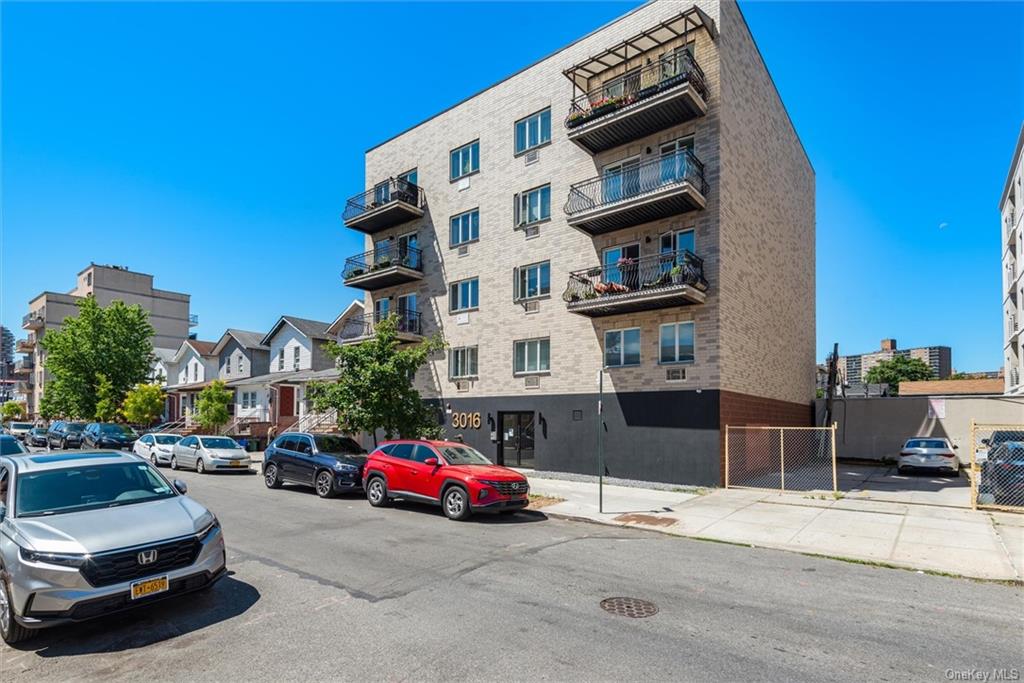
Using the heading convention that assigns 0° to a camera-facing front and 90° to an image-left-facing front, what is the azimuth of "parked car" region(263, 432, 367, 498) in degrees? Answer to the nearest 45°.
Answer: approximately 315°

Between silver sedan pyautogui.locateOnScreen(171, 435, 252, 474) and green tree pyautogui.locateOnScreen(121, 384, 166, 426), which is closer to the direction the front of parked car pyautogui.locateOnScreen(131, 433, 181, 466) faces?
the silver sedan

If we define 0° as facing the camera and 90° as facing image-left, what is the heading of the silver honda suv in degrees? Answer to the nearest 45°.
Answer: approximately 315°

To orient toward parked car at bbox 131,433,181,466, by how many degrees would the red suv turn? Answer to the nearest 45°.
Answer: approximately 180°

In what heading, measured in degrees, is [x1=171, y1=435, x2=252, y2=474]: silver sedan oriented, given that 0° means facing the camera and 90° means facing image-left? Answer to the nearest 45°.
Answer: approximately 315°

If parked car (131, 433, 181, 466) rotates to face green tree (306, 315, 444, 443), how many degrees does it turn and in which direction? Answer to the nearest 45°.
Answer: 0° — it already faces it

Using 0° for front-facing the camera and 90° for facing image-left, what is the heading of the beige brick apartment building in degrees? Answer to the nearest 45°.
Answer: approximately 45°

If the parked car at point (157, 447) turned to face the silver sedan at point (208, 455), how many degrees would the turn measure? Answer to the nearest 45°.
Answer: approximately 45° to its right

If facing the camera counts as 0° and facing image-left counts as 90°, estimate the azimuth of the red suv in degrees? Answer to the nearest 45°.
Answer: approximately 315°

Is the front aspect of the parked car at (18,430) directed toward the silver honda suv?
yes
